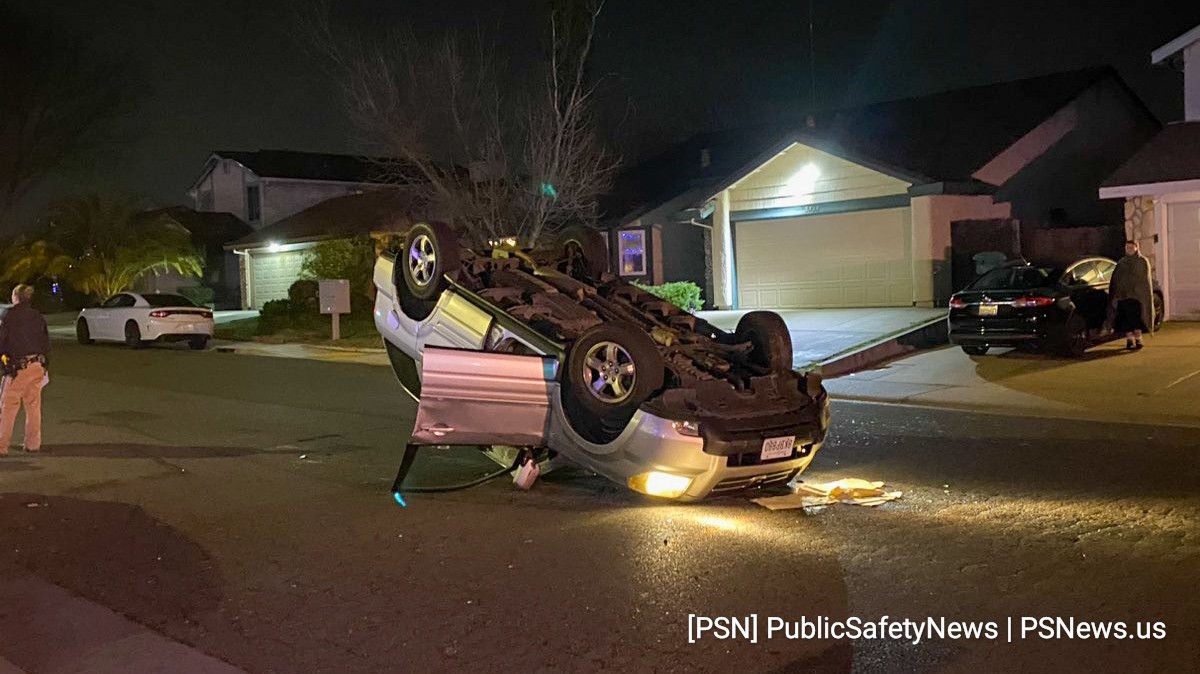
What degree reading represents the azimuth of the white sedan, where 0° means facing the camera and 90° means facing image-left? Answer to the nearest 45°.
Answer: approximately 135°

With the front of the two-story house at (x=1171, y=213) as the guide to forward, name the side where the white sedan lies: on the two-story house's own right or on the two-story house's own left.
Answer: on the two-story house's own right

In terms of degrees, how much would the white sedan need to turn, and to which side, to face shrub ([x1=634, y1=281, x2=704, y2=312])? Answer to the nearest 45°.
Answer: approximately 135° to its right

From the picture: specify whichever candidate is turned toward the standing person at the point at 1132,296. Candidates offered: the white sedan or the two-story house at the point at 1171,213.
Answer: the two-story house

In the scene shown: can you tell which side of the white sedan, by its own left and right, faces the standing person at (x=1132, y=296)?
back

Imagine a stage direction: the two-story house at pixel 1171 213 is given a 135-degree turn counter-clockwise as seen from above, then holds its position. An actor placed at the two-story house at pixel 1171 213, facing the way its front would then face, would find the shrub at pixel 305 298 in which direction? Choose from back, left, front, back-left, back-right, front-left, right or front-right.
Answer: back-left

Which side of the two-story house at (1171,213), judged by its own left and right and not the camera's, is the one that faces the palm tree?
right

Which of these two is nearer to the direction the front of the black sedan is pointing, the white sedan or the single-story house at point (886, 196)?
the single-story house

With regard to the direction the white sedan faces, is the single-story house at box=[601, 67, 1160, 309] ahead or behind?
behind

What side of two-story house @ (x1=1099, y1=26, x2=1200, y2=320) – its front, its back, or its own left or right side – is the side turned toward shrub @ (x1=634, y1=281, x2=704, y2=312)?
right

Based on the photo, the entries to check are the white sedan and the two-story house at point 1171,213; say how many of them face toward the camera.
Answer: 1

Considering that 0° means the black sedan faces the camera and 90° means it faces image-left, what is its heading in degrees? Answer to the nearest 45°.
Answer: approximately 225°

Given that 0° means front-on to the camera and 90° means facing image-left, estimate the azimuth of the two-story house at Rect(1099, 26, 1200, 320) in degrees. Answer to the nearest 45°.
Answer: approximately 0°
